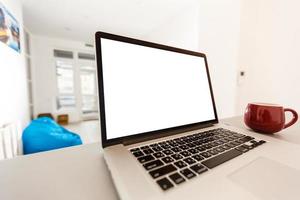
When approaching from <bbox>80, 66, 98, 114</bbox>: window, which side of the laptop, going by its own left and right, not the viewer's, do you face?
back

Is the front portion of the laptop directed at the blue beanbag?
no

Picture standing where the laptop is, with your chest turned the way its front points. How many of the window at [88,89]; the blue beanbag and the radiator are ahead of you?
0

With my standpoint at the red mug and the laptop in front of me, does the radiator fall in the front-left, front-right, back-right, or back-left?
front-right

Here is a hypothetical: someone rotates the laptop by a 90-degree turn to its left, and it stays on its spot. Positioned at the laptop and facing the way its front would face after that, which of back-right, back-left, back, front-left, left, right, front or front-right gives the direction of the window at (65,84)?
left
